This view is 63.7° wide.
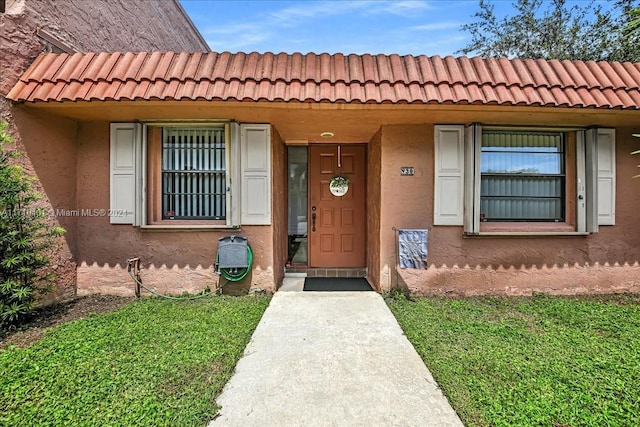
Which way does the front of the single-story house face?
toward the camera

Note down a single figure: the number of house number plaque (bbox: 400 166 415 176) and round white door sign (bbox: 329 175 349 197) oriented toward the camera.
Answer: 2

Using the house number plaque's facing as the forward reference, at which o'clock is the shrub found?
The shrub is roughly at 2 o'clock from the house number plaque.

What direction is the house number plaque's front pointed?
toward the camera

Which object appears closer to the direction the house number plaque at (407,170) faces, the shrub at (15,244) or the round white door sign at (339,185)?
the shrub

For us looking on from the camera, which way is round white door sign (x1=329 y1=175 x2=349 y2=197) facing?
facing the viewer

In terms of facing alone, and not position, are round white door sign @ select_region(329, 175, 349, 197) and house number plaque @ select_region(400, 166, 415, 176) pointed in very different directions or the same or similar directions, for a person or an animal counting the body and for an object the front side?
same or similar directions
